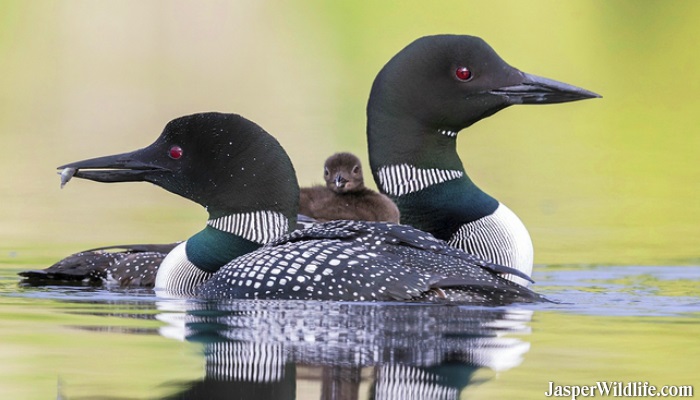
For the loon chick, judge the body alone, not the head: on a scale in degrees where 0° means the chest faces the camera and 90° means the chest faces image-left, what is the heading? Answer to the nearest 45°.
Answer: approximately 0°

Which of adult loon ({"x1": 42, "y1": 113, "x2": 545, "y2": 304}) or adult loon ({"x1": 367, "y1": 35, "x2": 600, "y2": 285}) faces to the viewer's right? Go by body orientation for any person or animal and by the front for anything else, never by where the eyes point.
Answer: adult loon ({"x1": 367, "y1": 35, "x2": 600, "y2": 285})

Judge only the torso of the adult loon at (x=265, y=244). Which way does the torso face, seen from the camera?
to the viewer's left

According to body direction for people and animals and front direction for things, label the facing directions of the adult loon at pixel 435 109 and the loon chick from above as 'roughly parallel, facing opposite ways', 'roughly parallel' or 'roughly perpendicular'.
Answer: roughly perpendicular

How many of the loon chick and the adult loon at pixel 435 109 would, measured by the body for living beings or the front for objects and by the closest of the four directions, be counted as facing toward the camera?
1

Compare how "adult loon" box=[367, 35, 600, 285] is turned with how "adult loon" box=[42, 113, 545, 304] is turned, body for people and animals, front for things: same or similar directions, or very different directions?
very different directions

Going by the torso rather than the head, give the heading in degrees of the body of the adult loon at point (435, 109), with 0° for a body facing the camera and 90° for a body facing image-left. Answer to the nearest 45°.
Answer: approximately 270°
